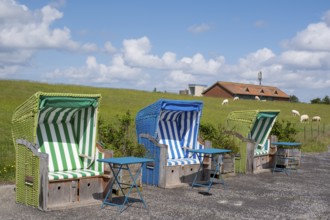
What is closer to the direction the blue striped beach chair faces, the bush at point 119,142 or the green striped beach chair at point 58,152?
the green striped beach chair

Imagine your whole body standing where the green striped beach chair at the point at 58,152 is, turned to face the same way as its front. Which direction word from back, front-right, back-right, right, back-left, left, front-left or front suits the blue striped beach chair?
left

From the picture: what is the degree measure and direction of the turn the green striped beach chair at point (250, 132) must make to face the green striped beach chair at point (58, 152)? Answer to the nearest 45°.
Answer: approximately 90° to its right

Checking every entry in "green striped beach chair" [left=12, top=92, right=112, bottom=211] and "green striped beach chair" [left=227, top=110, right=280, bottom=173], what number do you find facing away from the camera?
0

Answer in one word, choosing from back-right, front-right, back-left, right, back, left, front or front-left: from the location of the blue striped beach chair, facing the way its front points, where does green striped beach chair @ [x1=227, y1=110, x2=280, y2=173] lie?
left

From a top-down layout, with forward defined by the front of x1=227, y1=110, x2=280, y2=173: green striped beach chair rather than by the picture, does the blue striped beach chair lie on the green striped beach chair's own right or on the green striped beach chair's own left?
on the green striped beach chair's own right

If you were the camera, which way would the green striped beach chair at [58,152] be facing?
facing the viewer and to the right of the viewer

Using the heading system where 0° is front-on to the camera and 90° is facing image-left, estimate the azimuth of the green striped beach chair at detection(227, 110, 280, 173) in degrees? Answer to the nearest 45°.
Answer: approximately 315°

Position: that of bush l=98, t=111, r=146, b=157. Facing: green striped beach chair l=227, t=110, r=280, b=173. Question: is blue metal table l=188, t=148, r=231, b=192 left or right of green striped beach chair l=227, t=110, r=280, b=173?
right

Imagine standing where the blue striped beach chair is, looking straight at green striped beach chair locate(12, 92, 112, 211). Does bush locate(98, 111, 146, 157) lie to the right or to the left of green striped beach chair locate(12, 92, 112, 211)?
right

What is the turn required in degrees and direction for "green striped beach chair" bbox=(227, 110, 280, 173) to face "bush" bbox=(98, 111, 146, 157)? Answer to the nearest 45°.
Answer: approximately 90° to its right
